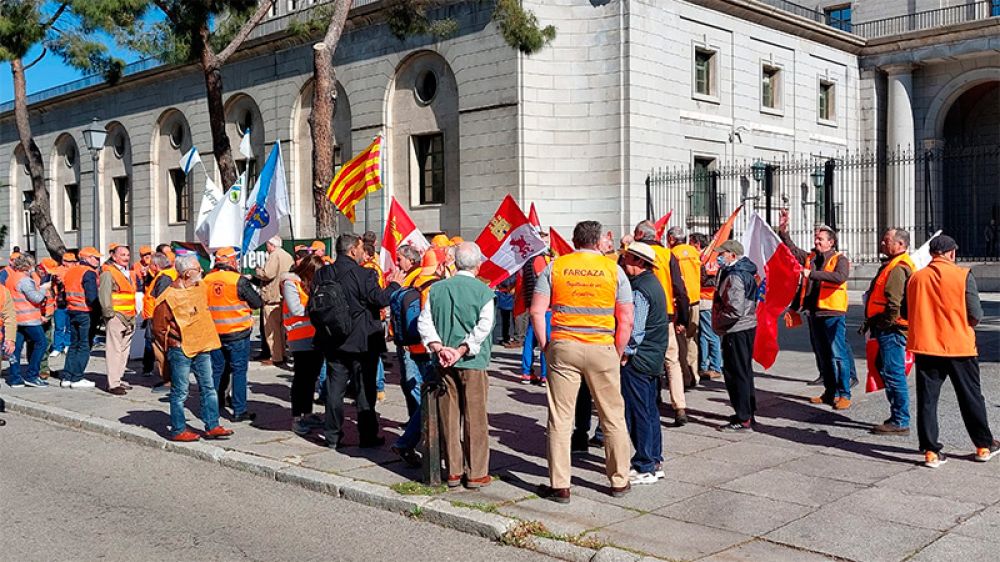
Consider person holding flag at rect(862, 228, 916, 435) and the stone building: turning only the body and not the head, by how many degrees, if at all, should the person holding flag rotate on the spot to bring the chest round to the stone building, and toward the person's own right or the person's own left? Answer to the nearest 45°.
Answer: approximately 45° to the person's own right

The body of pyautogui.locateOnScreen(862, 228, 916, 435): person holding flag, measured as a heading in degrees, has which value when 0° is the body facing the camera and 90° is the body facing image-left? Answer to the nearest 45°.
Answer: approximately 90°

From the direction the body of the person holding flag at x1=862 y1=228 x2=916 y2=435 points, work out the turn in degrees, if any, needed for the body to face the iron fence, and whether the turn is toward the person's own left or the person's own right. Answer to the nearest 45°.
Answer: approximately 90° to the person's own right

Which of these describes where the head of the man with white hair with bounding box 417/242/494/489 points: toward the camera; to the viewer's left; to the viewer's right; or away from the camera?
away from the camera

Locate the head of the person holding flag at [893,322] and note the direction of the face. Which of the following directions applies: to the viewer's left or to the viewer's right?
to the viewer's left

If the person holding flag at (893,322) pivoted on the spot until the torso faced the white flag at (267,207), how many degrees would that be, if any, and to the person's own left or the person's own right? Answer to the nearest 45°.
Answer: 0° — they already face it

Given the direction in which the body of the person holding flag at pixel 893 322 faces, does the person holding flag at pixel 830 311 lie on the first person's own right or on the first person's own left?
on the first person's own right

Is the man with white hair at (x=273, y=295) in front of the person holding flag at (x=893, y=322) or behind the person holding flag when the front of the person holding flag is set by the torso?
in front

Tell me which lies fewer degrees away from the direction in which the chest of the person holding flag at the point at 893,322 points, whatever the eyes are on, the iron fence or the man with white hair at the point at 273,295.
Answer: the man with white hair

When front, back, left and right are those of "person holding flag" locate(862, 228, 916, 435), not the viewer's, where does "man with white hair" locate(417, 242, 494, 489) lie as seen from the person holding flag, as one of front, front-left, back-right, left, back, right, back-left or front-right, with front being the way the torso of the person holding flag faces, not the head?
front-left
